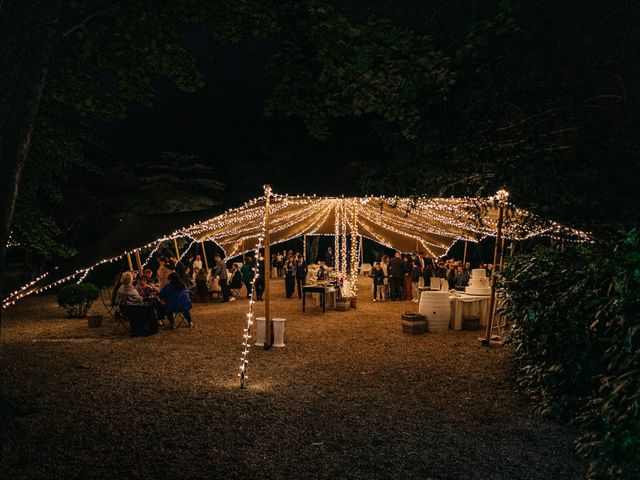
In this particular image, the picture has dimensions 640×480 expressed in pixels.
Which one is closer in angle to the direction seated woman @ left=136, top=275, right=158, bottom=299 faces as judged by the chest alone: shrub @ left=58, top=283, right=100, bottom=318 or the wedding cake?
the wedding cake

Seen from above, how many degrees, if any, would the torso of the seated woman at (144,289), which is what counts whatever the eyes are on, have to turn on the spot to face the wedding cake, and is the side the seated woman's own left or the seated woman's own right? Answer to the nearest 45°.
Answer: approximately 45° to the seated woman's own left

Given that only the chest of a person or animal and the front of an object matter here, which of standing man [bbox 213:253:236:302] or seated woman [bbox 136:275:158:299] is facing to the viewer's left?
the standing man

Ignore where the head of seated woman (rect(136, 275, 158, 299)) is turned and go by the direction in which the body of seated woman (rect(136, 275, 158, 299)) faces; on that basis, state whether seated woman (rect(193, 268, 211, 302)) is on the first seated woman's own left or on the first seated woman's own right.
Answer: on the first seated woman's own left

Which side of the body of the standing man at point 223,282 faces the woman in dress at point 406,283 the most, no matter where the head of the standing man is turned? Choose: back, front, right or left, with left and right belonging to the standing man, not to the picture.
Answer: back

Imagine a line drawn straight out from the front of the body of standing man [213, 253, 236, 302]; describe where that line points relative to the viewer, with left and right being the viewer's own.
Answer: facing to the left of the viewer

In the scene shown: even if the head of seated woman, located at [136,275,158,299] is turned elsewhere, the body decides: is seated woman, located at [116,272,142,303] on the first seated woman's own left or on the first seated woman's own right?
on the first seated woman's own right

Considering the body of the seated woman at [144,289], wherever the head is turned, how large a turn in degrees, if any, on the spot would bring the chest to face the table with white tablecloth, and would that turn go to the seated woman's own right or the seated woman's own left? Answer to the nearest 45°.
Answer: approximately 45° to the seated woman's own left
